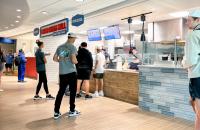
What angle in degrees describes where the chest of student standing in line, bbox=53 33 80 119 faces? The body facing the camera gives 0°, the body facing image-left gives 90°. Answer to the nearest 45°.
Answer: approximately 225°

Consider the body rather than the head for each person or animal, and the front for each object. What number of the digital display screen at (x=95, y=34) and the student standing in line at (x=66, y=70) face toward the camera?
1

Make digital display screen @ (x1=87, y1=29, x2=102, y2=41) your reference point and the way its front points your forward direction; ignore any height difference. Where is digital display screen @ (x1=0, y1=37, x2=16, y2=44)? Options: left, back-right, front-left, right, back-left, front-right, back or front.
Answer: back-right

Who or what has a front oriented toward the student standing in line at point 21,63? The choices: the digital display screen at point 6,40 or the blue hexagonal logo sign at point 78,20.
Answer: the digital display screen

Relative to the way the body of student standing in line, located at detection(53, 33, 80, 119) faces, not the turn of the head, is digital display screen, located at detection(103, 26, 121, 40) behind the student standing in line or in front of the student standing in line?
in front

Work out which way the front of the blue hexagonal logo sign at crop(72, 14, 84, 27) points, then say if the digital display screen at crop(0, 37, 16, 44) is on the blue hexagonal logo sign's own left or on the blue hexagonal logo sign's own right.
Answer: on the blue hexagonal logo sign's own right

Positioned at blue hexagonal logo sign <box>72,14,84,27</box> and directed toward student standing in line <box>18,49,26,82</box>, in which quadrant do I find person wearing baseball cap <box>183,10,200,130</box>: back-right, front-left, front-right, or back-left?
back-left

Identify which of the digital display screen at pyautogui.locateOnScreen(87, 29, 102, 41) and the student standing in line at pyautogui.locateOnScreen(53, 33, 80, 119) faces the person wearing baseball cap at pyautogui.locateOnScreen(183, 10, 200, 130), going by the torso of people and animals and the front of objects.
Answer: the digital display screen

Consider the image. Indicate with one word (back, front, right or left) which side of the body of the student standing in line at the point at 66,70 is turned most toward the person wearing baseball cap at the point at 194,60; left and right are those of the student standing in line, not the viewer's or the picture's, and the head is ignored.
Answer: right

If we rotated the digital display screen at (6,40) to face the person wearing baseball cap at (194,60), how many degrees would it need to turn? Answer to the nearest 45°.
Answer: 0° — it already faces them

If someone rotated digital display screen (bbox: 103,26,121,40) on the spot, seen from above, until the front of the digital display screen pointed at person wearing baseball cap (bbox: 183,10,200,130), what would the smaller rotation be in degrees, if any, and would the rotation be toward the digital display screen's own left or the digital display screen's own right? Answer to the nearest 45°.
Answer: approximately 45° to the digital display screen's own left

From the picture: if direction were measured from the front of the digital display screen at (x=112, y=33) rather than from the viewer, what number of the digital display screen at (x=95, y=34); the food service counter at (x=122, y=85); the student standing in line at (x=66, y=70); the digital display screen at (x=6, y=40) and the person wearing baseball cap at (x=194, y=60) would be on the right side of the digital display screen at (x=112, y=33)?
2

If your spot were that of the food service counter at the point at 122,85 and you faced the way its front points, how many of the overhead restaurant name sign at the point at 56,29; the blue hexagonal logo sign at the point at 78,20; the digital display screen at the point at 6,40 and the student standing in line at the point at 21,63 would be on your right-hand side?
4
